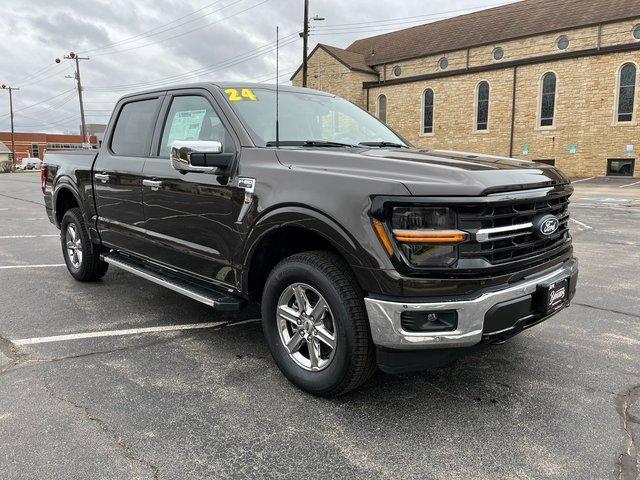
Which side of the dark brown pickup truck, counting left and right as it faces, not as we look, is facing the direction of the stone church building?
left

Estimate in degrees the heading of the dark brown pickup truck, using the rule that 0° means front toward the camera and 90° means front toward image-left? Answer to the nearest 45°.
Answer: approximately 315°
